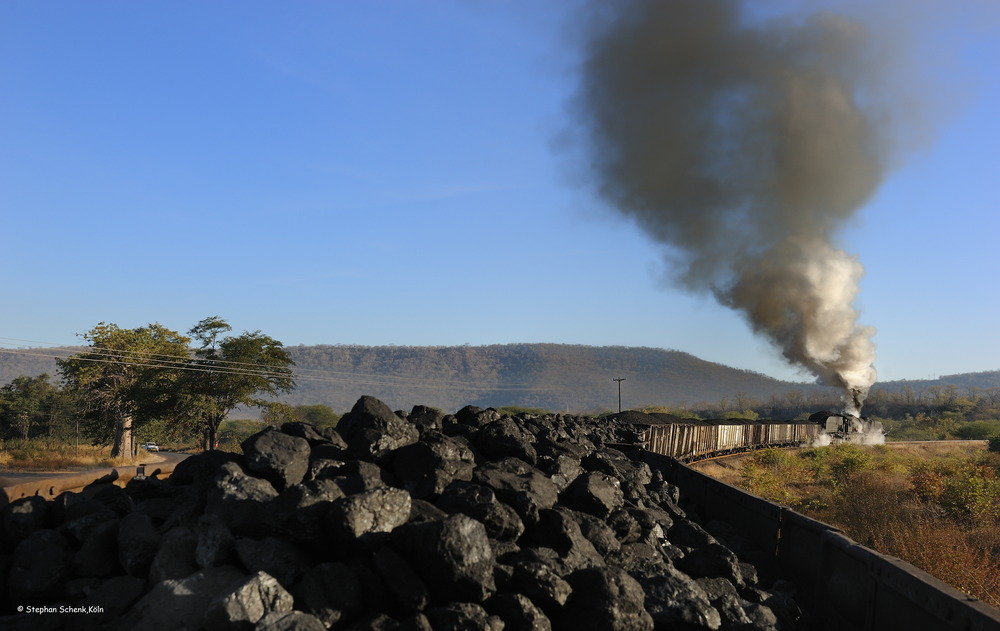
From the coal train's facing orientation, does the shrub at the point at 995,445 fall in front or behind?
in front

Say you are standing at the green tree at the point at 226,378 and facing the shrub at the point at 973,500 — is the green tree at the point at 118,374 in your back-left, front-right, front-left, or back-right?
back-right

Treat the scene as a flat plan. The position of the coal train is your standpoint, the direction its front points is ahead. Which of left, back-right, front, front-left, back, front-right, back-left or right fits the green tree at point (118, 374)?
back-left

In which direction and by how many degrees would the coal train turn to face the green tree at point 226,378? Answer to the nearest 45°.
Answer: approximately 135° to its left

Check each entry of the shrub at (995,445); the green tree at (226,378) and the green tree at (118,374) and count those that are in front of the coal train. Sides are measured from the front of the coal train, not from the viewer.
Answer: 1

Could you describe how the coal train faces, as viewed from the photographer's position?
facing away from the viewer and to the right of the viewer

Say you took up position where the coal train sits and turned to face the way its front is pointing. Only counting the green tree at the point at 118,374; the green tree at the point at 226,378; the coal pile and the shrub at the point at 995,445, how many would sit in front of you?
1

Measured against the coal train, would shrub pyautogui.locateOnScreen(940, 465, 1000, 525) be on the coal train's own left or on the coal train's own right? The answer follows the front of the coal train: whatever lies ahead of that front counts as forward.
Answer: on the coal train's own right

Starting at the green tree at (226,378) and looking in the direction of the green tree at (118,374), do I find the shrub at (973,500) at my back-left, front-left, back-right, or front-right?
back-left
